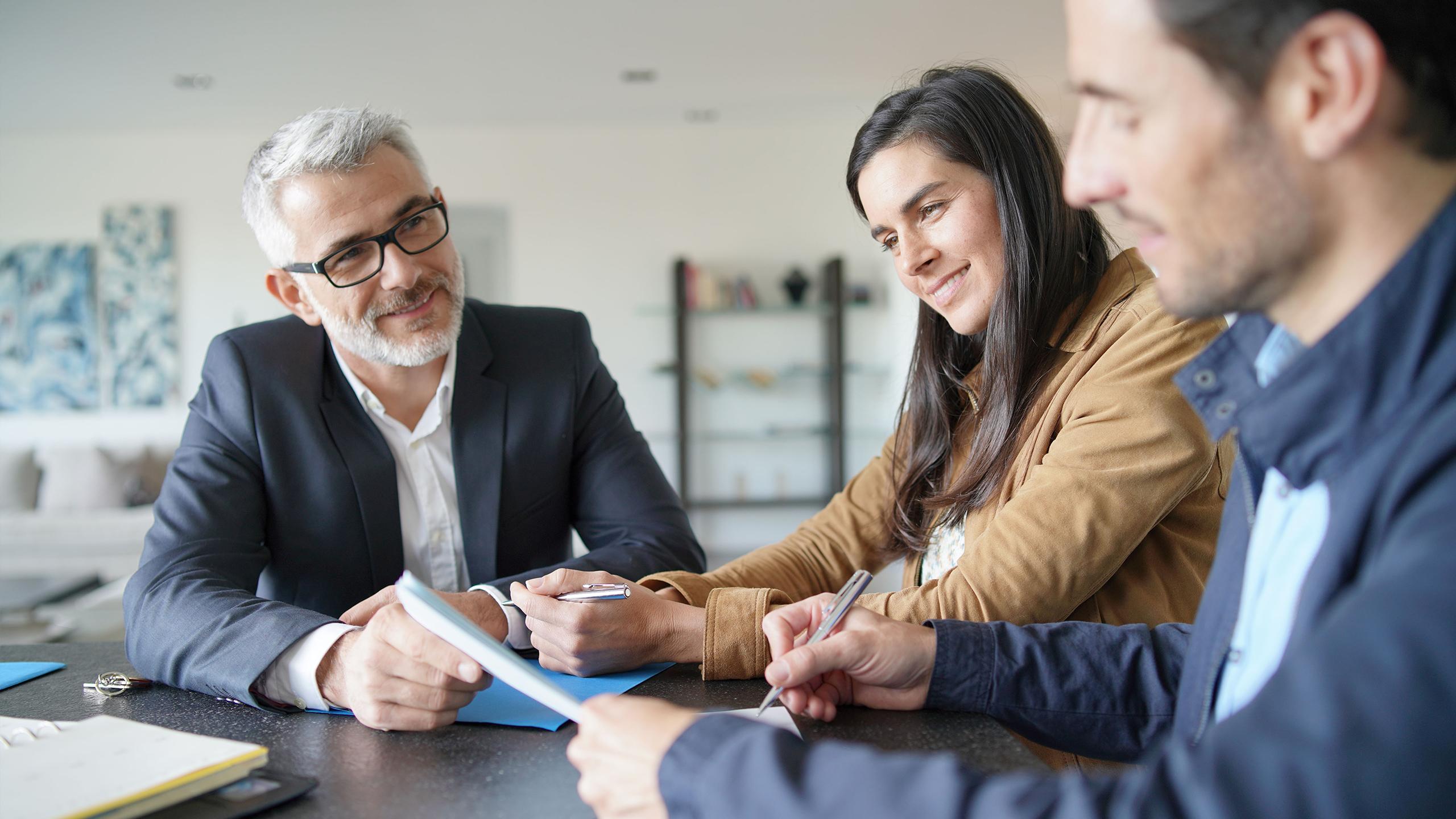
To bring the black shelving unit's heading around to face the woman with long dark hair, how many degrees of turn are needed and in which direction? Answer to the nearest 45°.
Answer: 0° — it already faces them

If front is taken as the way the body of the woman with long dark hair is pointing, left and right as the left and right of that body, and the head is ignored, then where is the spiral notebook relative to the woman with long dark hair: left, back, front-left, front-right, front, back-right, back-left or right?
front

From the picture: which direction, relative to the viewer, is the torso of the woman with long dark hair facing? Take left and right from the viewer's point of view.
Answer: facing the viewer and to the left of the viewer

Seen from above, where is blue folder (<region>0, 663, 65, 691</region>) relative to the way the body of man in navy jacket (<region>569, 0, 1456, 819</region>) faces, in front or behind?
in front

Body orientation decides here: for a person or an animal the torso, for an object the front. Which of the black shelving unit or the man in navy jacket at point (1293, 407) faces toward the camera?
the black shelving unit

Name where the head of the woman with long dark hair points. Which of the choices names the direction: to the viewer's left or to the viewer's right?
to the viewer's left

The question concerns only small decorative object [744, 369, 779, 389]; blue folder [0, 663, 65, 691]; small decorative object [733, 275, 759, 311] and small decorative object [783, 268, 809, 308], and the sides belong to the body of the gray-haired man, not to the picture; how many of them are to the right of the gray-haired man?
1

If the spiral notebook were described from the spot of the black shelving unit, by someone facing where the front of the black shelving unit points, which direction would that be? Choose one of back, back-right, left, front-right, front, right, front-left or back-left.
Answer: front

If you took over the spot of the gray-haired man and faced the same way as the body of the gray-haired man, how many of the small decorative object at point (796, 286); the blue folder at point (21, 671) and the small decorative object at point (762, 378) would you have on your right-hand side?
1

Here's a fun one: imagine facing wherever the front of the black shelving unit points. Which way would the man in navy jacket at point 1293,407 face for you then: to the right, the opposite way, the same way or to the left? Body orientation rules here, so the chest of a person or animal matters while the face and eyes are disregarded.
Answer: to the right

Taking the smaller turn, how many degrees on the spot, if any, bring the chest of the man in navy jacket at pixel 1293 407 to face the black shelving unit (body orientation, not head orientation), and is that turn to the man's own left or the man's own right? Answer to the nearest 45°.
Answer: approximately 90° to the man's own right

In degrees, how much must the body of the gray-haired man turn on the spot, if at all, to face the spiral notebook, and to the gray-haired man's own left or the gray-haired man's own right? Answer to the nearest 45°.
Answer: approximately 45° to the gray-haired man's own right

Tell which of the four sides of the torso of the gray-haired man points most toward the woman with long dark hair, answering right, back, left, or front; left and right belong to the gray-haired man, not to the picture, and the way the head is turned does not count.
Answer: left

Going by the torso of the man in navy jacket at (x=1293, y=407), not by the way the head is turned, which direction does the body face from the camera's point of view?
to the viewer's left

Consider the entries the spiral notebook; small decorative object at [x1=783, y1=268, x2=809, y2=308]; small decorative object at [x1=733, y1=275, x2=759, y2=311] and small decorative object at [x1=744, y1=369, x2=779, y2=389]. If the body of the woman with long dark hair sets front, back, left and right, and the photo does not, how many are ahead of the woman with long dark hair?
1

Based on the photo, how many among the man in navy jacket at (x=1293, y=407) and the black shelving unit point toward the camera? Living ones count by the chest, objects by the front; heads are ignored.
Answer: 1

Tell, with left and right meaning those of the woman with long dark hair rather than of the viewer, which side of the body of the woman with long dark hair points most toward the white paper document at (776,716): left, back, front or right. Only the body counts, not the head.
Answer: front

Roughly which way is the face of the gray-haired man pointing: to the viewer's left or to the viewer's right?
to the viewer's right

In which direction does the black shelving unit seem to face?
toward the camera
